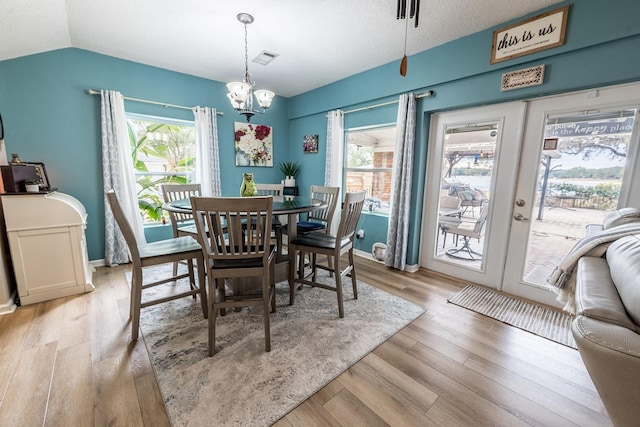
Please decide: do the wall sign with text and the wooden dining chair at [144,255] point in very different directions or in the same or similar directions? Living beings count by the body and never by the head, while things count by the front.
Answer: very different directions

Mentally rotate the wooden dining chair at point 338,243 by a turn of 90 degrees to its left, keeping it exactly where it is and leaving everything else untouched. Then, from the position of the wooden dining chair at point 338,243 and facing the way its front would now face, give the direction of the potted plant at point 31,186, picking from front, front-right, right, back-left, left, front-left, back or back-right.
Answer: front-right

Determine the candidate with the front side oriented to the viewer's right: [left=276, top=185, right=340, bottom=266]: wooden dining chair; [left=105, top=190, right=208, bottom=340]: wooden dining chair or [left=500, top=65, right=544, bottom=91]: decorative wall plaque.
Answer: [left=105, top=190, right=208, bottom=340]: wooden dining chair

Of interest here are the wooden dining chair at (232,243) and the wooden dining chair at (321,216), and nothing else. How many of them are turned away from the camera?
1

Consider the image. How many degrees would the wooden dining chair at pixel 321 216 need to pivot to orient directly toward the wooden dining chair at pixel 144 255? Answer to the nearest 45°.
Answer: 0° — it already faces it

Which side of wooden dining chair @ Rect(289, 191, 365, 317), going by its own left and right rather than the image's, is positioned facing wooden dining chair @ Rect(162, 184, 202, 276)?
front

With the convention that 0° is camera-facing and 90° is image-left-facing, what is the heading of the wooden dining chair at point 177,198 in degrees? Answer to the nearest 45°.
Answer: approximately 315°

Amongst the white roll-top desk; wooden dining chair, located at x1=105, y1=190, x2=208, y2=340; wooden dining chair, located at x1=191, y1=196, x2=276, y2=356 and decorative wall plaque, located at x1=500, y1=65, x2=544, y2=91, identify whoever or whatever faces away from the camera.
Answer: wooden dining chair, located at x1=191, y1=196, x2=276, y2=356

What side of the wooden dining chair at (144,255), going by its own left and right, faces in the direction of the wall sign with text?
front

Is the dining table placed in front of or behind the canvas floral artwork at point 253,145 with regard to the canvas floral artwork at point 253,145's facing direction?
in front

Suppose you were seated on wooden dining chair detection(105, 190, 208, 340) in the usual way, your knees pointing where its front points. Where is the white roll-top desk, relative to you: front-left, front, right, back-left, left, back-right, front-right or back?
back-left

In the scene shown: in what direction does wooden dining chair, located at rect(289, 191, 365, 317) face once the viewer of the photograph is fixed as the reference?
facing away from the viewer and to the left of the viewer

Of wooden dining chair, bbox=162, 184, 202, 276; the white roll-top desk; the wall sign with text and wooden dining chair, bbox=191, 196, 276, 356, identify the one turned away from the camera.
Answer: wooden dining chair, bbox=191, 196, 276, 356

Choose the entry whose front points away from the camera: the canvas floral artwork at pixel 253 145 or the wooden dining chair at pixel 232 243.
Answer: the wooden dining chair

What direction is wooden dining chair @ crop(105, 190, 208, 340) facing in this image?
to the viewer's right
